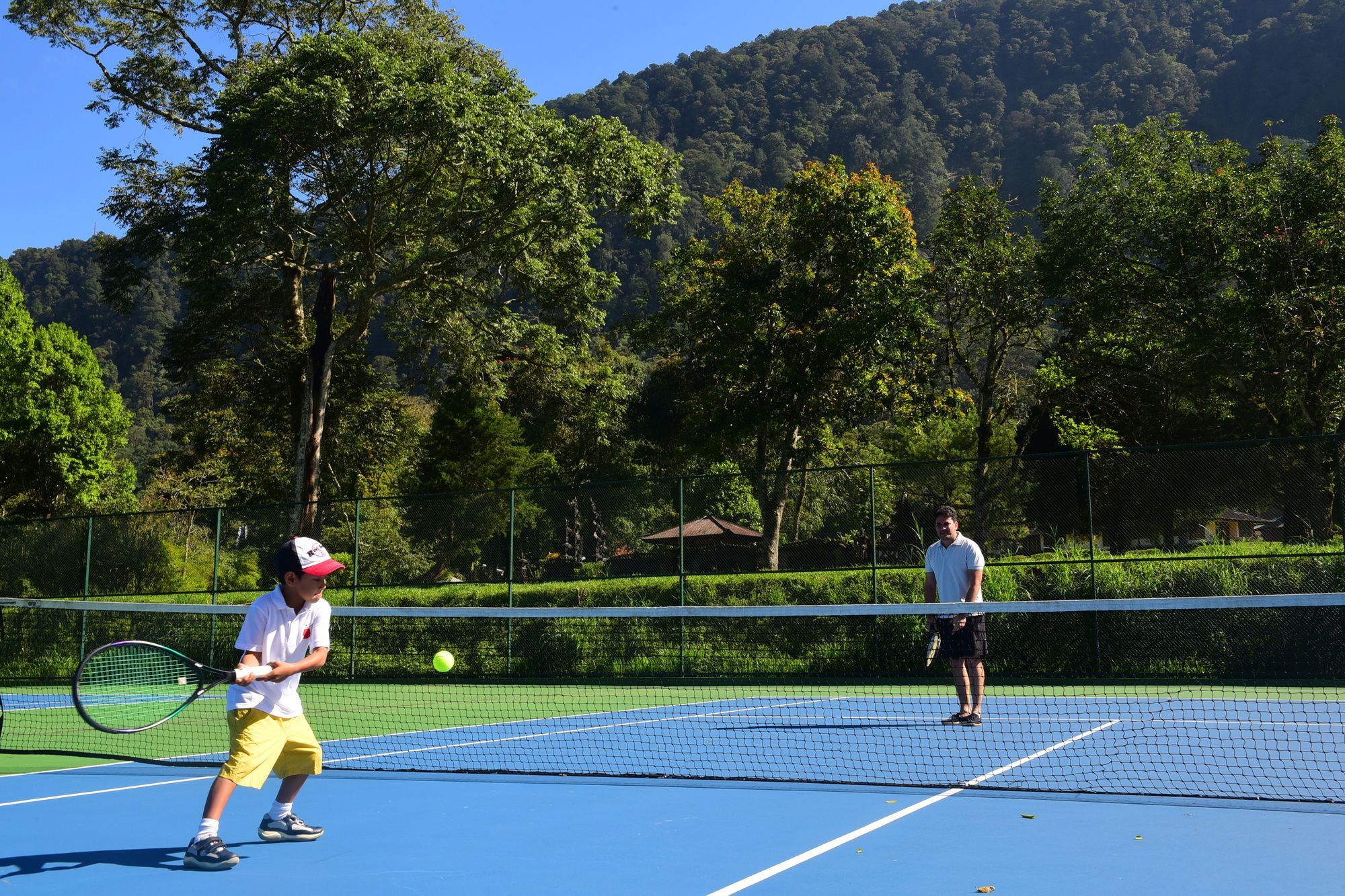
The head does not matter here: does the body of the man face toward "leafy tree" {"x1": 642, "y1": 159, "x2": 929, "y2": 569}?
no

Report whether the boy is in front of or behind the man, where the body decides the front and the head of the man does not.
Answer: in front

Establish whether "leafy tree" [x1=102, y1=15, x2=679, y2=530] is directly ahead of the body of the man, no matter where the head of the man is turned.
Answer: no

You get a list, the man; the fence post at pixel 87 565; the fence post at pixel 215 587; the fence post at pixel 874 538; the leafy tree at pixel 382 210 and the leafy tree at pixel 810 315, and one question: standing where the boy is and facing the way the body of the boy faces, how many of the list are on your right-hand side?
0

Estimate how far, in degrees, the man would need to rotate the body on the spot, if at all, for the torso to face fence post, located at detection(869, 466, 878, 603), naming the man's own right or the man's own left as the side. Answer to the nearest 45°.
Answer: approximately 135° to the man's own right

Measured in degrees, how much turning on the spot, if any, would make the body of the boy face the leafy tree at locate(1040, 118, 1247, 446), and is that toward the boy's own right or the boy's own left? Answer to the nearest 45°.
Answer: approximately 90° to the boy's own left

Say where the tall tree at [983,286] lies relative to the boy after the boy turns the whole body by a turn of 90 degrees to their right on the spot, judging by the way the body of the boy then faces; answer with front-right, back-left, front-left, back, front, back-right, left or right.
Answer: back

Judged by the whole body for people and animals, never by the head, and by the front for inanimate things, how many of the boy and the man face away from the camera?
0

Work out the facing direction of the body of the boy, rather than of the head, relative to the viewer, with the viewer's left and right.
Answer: facing the viewer and to the right of the viewer

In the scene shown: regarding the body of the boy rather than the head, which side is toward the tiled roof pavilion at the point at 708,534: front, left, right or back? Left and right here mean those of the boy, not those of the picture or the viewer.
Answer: left

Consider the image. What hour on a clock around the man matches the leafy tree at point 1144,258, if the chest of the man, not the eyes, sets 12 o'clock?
The leafy tree is roughly at 5 o'clock from the man.

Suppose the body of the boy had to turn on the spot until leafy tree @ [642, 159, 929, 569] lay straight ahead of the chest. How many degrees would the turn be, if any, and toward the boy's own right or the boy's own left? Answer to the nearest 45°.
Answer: approximately 90° to the boy's own left

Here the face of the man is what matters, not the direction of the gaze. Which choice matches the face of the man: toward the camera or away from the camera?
toward the camera

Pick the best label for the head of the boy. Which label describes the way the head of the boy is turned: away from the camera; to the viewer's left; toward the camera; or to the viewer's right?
to the viewer's right

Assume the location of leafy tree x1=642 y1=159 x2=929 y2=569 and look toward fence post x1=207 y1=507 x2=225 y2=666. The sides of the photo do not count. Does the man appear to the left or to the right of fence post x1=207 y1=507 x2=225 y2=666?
left

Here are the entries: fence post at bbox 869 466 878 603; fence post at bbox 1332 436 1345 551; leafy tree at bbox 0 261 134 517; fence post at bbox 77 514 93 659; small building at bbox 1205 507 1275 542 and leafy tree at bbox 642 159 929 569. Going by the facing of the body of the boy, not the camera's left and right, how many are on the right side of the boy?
0

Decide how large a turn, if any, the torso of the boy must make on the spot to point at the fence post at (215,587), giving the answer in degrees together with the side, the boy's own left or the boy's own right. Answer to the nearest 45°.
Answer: approximately 135° to the boy's own left

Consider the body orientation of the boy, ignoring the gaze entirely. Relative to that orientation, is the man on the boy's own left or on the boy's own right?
on the boy's own left

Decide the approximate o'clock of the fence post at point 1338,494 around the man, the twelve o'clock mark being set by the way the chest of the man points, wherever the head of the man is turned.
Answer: The fence post is roughly at 6 o'clock from the man.

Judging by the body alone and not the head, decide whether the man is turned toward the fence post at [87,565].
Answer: no

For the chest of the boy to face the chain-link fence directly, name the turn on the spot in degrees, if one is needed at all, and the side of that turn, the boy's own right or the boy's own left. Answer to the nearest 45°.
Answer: approximately 90° to the boy's own left
